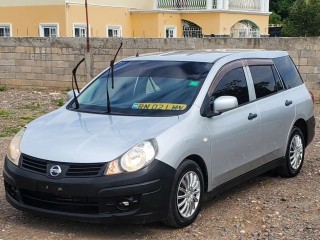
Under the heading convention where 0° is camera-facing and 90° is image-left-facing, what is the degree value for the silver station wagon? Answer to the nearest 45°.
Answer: approximately 45°

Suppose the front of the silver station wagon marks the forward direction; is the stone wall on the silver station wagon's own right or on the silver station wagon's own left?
on the silver station wagon's own right

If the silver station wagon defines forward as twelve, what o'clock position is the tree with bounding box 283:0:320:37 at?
The tree is roughly at 5 o'clock from the silver station wagon.

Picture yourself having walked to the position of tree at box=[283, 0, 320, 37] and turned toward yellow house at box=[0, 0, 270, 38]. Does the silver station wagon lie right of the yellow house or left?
left

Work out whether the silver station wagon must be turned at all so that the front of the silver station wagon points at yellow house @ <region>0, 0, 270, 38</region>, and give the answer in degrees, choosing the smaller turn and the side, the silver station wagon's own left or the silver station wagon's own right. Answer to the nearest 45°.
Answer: approximately 135° to the silver station wagon's own right
